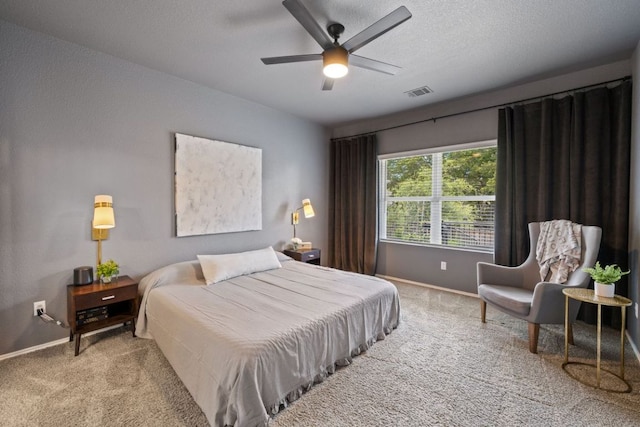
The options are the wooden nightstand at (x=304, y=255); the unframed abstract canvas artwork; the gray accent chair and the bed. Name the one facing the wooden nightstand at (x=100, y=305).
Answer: the gray accent chair

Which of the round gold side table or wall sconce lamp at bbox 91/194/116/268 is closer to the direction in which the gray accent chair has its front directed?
the wall sconce lamp

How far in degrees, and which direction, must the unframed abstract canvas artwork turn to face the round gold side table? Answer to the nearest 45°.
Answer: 0° — it already faces it

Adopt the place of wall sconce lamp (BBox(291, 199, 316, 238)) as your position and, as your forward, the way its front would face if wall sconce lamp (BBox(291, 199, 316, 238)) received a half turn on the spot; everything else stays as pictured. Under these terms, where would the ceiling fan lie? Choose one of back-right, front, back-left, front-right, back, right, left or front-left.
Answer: back-left

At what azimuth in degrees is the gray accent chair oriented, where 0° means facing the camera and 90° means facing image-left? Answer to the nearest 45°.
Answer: approximately 45°

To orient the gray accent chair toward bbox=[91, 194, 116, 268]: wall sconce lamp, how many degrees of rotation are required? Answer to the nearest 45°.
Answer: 0° — it already faces it

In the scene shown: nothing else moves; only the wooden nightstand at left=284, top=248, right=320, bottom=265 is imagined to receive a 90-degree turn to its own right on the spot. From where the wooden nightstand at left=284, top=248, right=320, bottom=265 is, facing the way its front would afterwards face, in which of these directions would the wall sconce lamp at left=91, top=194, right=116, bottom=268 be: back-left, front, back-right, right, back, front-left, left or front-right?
front

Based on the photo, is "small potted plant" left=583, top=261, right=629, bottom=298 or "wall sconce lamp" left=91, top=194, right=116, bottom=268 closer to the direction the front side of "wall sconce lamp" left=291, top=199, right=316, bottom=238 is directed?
the small potted plant

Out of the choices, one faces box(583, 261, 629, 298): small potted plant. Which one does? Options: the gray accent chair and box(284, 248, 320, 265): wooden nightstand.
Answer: the wooden nightstand

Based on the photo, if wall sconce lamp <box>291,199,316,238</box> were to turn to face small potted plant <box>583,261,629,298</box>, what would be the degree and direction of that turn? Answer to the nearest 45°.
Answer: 0° — it already faces it

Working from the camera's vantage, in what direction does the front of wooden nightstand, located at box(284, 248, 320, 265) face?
facing the viewer and to the right of the viewer

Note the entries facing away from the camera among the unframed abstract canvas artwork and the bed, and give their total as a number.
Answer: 0

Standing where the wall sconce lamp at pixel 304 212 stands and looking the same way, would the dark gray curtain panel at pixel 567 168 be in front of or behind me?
in front

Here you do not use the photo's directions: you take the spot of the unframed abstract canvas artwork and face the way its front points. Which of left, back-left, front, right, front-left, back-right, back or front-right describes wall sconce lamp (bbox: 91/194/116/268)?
right

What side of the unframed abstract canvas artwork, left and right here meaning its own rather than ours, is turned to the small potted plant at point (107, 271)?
right
